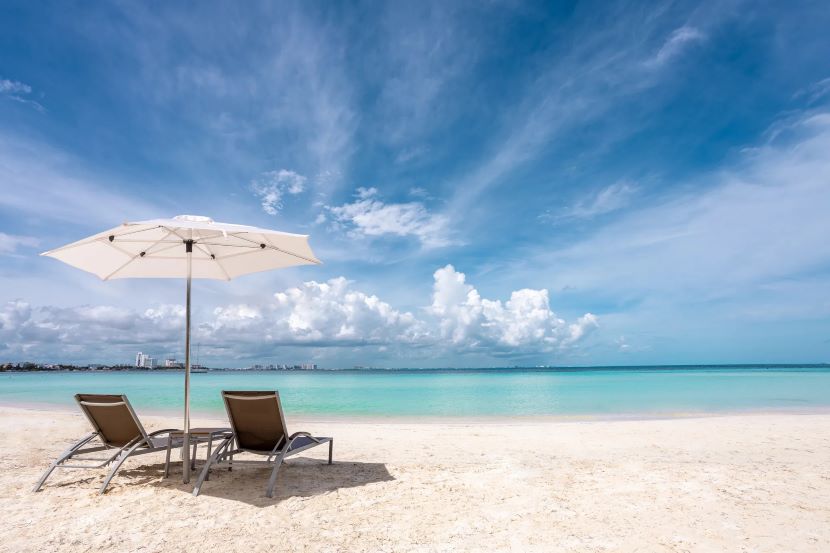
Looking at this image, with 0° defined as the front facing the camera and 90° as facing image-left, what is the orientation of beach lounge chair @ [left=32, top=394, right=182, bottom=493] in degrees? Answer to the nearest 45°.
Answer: approximately 225°

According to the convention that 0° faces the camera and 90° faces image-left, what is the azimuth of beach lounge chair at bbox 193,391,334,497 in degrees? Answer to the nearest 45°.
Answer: approximately 225°

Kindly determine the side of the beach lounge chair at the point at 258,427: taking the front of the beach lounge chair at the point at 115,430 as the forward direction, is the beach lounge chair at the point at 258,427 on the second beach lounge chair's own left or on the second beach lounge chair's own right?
on the second beach lounge chair's own right

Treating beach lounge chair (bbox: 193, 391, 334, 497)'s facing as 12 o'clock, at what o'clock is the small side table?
The small side table is roughly at 9 o'clock from the beach lounge chair.

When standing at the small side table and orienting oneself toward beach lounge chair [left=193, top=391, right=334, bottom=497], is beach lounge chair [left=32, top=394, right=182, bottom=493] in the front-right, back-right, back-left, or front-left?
back-right
